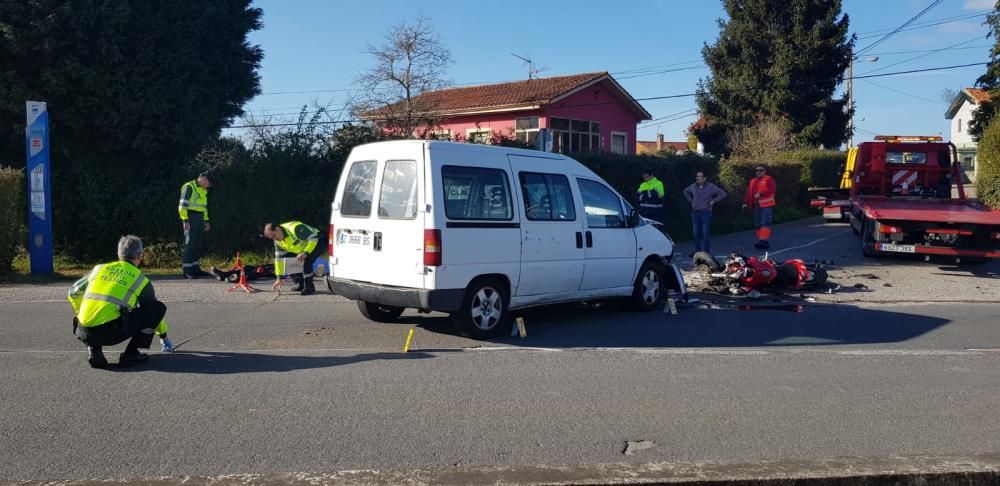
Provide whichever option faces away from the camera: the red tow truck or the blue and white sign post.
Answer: the red tow truck

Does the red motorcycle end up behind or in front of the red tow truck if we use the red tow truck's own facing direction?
behind

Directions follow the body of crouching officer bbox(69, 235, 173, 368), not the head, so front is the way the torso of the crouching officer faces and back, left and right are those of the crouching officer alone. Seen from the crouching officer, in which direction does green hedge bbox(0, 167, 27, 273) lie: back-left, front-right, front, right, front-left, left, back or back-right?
front-left

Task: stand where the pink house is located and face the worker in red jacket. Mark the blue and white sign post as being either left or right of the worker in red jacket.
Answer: right

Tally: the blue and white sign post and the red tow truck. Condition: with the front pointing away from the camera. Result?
1

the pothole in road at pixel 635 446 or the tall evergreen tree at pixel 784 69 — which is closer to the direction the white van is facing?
the tall evergreen tree

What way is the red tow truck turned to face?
away from the camera

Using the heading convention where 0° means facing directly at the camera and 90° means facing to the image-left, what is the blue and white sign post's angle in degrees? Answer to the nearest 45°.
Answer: approximately 0°

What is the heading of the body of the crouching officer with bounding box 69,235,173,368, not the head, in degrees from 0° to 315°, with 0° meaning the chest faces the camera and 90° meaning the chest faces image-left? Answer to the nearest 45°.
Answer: approximately 225°

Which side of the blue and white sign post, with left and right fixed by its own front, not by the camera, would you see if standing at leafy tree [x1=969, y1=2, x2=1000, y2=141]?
left

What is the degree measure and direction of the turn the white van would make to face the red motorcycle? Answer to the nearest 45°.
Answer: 0° — it already faces it

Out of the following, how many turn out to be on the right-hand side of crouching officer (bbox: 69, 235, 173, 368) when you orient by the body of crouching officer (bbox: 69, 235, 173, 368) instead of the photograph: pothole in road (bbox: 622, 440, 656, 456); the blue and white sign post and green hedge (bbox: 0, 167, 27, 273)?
1

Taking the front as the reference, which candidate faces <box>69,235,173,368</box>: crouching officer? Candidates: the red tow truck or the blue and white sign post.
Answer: the blue and white sign post

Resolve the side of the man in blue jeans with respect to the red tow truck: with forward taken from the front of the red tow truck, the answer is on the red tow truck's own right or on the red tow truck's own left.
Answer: on the red tow truck's own left
